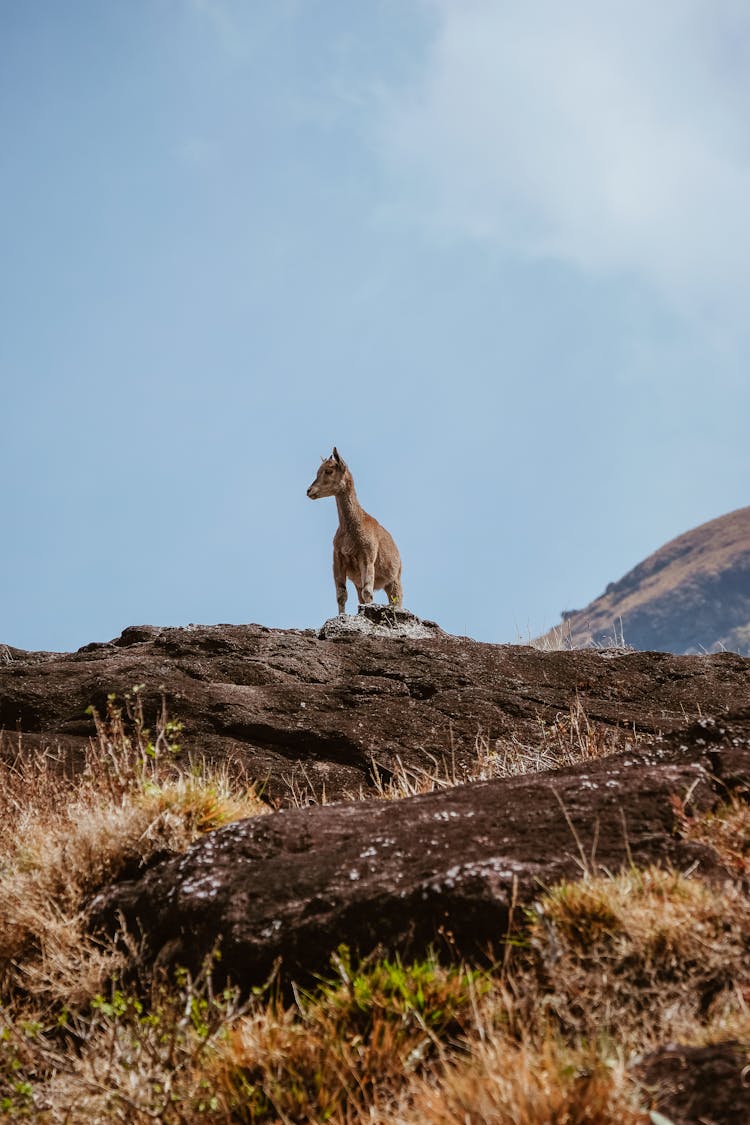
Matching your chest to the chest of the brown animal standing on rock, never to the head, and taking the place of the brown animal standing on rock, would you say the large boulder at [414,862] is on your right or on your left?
on your left
